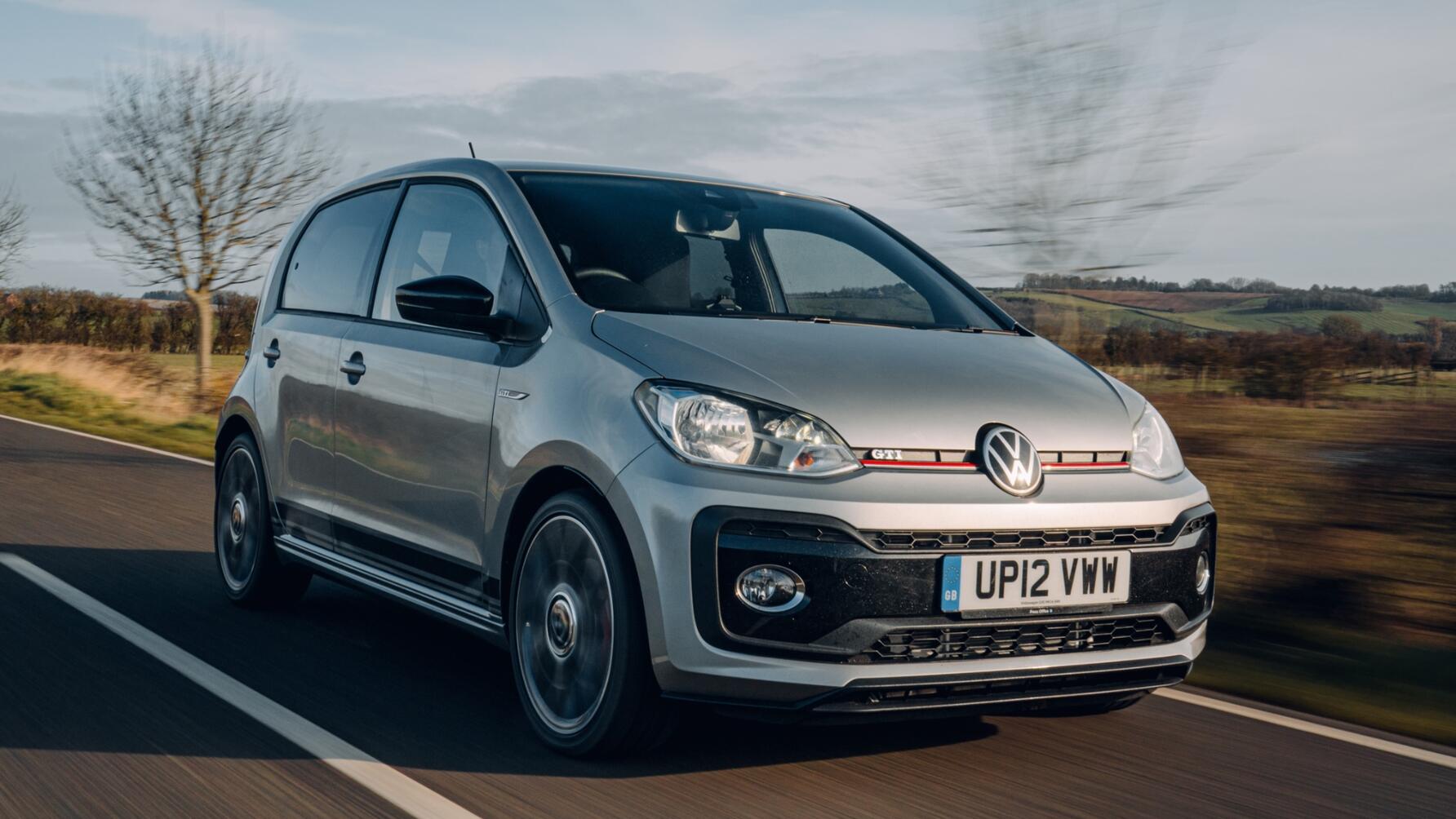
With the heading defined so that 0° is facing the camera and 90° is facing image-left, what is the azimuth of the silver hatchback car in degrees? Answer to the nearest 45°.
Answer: approximately 315°
